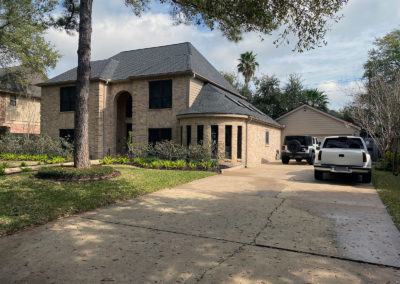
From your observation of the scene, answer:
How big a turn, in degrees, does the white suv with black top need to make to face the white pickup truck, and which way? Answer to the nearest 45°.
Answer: approximately 180°

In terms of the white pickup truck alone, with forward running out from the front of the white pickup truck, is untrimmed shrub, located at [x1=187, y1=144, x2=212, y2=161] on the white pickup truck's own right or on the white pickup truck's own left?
on the white pickup truck's own left

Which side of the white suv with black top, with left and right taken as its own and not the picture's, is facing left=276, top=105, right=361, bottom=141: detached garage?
front

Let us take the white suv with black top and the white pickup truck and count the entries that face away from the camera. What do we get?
2

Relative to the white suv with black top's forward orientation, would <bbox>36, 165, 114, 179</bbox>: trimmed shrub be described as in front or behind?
behind

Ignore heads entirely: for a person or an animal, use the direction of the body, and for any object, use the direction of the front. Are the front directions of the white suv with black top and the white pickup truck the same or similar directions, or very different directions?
same or similar directions

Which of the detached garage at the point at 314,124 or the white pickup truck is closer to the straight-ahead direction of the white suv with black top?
the detached garage

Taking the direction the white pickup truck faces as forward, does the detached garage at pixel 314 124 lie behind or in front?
in front

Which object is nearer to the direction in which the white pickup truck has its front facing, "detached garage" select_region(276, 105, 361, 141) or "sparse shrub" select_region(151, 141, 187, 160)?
the detached garage

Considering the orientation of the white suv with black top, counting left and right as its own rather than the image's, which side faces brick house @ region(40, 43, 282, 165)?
left

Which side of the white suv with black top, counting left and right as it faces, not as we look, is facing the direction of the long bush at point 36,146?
left

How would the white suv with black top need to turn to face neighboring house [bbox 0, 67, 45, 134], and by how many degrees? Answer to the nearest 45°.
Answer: approximately 90° to its left

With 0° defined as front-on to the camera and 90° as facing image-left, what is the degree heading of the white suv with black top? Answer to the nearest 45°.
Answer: approximately 180°

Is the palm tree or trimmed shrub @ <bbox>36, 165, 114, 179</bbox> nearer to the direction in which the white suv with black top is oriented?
the palm tree

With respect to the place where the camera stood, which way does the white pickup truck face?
facing away from the viewer
